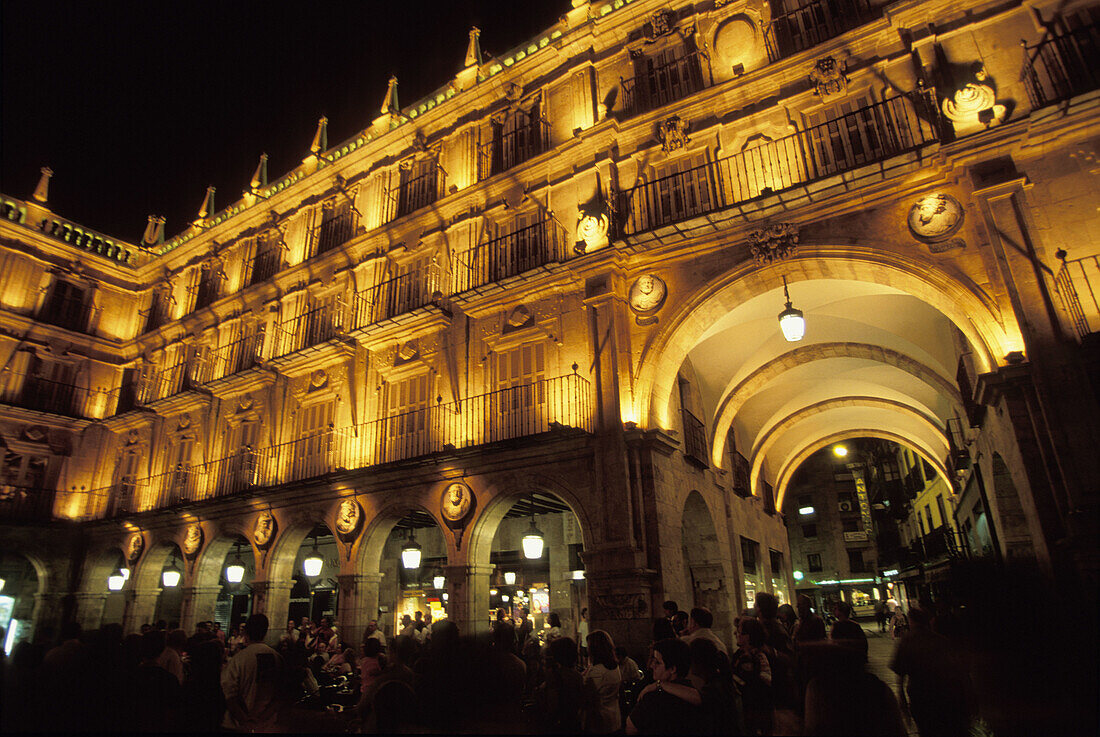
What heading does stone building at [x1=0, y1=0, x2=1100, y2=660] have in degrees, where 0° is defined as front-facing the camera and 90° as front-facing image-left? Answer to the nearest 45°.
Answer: approximately 45°

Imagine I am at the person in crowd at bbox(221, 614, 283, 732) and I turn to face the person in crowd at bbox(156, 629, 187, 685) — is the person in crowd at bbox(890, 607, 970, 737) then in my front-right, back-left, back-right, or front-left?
back-right

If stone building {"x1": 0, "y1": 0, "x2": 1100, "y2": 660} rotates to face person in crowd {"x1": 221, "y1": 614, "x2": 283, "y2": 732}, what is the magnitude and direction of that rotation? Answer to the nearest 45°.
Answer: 0° — it already faces them

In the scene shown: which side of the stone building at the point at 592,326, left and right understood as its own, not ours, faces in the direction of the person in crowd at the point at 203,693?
front

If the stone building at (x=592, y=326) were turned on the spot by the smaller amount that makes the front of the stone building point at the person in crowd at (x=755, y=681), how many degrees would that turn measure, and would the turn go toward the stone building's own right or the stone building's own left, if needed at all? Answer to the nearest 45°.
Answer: approximately 45° to the stone building's own left

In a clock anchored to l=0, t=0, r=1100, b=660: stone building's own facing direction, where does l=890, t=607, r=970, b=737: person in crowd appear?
The person in crowd is roughly at 10 o'clock from the stone building.
